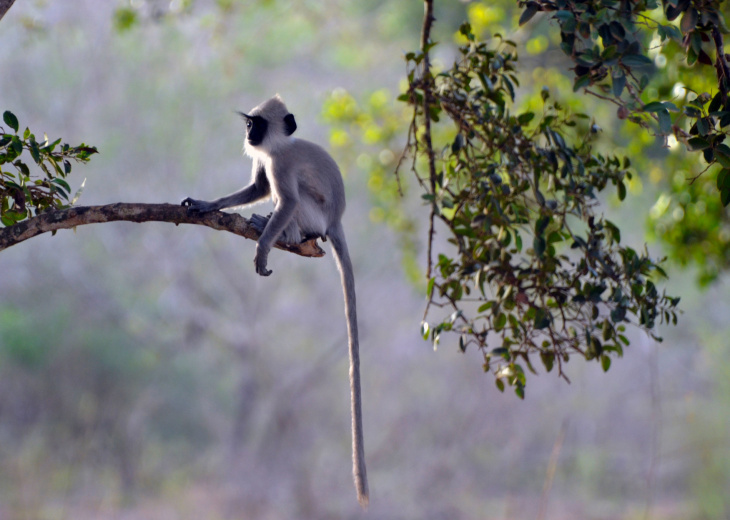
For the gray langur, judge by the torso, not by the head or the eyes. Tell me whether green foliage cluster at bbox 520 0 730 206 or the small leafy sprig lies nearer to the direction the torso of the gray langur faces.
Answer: the small leafy sprig

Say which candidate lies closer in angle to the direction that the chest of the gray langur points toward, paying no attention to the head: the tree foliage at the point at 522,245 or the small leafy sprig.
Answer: the small leafy sprig

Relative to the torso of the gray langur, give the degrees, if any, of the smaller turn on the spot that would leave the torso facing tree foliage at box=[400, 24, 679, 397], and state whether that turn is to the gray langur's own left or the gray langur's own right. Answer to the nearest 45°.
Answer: approximately 135° to the gray langur's own left

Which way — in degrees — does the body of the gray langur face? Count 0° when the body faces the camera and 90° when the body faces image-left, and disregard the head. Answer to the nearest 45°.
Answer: approximately 90°
